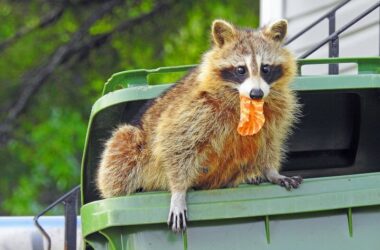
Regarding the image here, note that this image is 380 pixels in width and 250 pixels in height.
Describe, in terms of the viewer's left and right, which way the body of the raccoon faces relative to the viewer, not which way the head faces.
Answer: facing the viewer and to the right of the viewer
